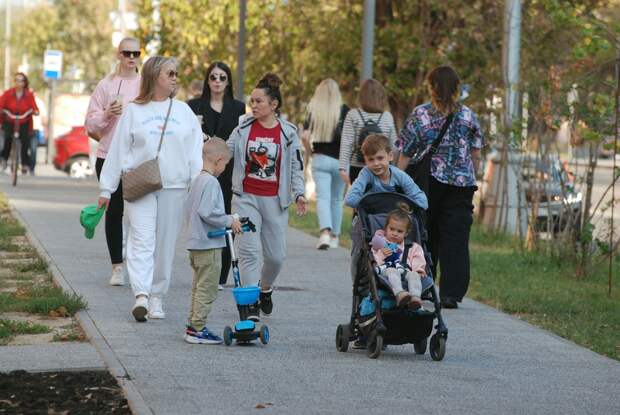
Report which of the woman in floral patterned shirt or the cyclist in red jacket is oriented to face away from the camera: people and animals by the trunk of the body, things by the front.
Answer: the woman in floral patterned shirt

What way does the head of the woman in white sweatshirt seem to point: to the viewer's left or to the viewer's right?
to the viewer's right

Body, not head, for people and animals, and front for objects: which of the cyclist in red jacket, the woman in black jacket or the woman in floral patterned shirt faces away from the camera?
the woman in floral patterned shirt

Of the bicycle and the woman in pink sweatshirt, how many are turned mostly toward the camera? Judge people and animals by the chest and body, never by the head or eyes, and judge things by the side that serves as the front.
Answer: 2

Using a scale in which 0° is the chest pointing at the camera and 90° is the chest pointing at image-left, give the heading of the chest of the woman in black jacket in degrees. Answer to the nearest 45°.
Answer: approximately 0°

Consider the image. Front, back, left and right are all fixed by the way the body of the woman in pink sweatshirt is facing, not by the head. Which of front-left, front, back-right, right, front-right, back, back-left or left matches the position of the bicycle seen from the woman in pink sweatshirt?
back

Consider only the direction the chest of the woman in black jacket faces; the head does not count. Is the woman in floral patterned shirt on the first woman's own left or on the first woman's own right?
on the first woman's own left

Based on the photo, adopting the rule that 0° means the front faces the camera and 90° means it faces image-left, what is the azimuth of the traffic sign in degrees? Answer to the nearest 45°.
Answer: approximately 0°

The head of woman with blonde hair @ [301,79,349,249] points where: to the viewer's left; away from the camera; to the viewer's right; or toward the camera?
away from the camera

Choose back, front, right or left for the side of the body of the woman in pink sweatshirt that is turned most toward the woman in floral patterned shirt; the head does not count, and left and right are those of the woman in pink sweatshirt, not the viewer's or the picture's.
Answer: left
